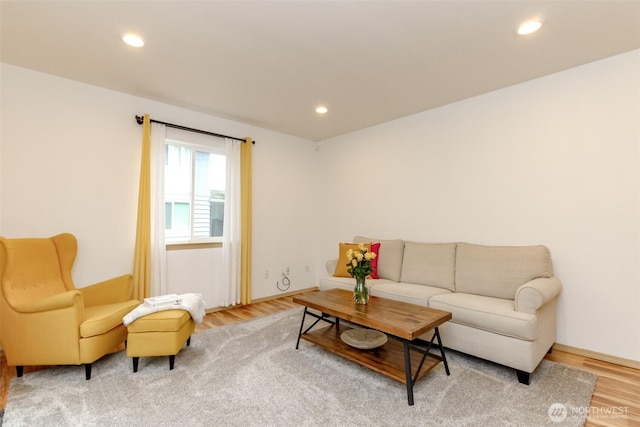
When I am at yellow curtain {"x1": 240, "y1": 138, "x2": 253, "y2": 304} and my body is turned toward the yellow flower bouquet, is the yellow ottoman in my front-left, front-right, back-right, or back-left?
front-right

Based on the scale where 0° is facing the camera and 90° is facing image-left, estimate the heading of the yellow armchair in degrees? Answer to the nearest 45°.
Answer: approximately 315°

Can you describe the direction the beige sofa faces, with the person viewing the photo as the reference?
facing the viewer and to the left of the viewer

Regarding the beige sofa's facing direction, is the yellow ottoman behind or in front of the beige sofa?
in front

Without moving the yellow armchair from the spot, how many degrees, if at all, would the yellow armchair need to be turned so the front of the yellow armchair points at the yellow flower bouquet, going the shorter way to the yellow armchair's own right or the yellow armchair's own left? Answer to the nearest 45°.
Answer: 0° — it already faces it

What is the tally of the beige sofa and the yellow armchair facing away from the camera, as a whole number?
0

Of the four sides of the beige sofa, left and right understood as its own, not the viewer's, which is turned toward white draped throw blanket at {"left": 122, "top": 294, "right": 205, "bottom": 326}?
front

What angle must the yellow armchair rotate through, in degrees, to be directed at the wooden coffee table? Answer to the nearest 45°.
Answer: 0° — it already faces it

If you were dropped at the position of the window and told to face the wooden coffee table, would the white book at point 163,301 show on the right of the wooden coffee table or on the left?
right

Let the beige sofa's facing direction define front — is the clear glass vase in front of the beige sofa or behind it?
in front

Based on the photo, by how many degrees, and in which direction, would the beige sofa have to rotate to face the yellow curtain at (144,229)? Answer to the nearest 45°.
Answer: approximately 45° to its right

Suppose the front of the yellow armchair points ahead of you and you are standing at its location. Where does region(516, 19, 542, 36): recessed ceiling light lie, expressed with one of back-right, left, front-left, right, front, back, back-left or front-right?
front
